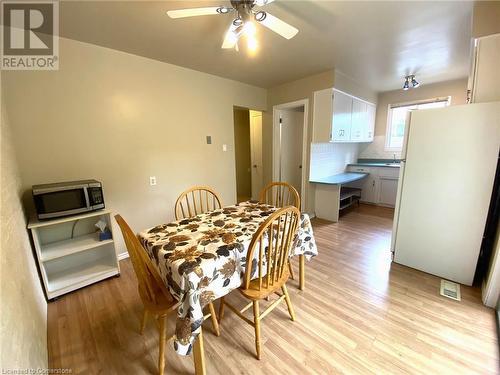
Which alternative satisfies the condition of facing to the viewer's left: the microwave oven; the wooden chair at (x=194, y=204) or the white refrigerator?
the white refrigerator

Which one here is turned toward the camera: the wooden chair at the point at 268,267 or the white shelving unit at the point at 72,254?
the white shelving unit

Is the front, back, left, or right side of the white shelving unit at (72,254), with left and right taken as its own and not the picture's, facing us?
front

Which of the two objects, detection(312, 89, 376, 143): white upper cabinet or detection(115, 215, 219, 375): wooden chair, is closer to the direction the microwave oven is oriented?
the wooden chair

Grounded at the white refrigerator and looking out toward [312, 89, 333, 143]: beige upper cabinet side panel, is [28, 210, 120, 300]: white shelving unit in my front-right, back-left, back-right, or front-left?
front-left

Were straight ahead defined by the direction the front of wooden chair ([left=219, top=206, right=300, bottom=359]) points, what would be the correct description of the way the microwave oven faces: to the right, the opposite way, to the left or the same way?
the opposite way

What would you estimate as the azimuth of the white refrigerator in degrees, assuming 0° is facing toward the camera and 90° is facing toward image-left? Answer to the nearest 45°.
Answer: approximately 90°

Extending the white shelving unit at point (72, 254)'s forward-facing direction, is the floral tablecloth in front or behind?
in front

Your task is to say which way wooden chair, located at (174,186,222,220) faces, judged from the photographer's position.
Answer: facing the viewer and to the right of the viewer

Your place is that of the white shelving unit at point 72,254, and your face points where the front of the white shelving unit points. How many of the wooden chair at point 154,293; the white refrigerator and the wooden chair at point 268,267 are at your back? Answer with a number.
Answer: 0

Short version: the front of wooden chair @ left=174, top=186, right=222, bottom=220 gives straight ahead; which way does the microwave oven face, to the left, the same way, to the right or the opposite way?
the same way
